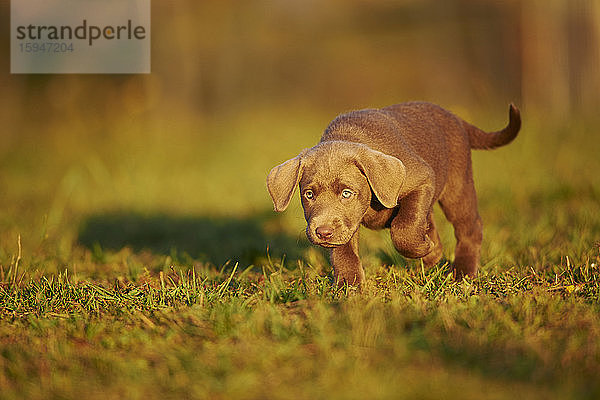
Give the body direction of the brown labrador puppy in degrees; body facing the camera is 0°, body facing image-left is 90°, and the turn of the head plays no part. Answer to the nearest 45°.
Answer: approximately 45°
